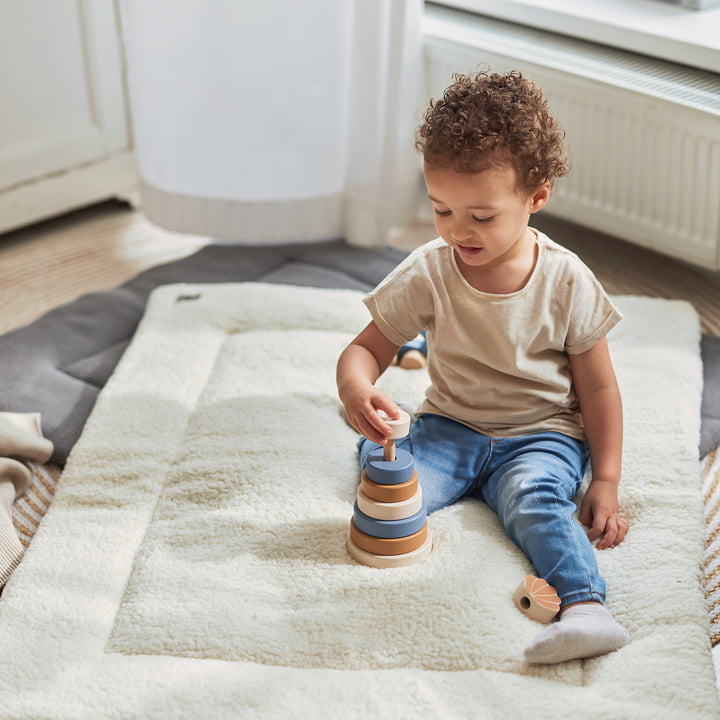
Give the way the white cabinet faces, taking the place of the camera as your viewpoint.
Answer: facing the viewer and to the right of the viewer

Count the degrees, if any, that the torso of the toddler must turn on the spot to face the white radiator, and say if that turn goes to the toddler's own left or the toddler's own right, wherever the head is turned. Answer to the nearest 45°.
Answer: approximately 180°

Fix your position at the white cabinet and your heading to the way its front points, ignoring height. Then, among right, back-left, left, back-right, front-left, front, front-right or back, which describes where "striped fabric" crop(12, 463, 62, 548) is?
front-right

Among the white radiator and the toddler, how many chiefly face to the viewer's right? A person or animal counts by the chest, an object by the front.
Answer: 0

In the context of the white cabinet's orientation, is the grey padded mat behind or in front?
in front

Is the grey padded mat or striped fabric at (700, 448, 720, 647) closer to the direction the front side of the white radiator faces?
the grey padded mat

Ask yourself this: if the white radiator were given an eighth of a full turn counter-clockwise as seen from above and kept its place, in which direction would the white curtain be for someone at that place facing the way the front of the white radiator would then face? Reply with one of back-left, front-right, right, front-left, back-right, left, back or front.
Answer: right

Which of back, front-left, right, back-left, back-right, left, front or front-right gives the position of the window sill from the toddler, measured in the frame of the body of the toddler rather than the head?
back

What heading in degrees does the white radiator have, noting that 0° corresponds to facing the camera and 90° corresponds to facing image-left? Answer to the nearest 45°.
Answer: approximately 45°

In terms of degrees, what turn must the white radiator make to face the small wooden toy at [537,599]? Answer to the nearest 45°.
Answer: approximately 45° to its left

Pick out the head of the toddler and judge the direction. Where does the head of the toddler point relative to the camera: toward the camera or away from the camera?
toward the camera

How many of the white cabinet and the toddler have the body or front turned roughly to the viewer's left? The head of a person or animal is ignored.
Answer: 0

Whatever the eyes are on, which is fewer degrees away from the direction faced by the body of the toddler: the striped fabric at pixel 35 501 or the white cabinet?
the striped fabric

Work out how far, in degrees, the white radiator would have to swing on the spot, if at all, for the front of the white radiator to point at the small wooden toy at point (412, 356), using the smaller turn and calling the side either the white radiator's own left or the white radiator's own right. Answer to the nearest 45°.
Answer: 0° — it already faces it

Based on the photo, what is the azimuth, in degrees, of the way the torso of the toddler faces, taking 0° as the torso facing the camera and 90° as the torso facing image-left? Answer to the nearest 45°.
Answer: approximately 0°
